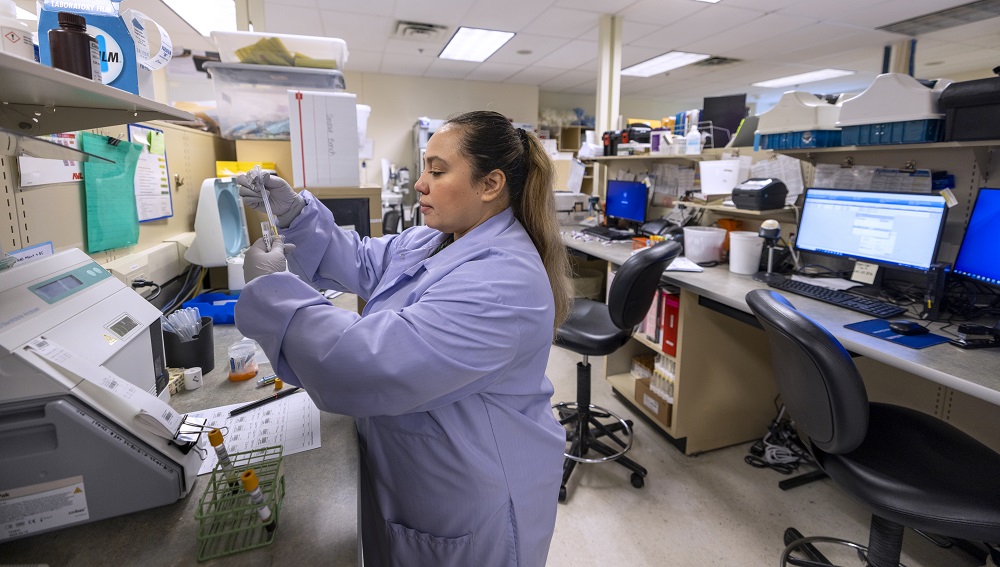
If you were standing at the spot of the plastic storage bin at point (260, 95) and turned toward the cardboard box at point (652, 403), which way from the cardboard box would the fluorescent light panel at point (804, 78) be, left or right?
left

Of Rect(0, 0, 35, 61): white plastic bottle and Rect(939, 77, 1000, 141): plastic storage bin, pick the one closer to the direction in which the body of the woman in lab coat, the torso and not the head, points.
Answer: the white plastic bottle

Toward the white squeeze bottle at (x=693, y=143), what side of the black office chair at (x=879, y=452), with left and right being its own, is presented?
left

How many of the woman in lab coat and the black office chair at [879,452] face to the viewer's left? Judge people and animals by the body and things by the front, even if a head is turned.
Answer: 1

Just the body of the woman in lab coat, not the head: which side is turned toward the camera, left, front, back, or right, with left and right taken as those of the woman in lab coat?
left

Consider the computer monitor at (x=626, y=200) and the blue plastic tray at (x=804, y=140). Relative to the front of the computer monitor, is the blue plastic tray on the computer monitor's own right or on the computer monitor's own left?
on the computer monitor's own left

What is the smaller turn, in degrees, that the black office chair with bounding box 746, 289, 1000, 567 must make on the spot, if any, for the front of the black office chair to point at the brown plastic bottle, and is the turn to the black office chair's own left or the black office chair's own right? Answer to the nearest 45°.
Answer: approximately 180°

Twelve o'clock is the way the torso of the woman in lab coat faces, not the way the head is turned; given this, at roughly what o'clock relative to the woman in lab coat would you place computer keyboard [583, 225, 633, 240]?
The computer keyboard is roughly at 4 o'clock from the woman in lab coat.

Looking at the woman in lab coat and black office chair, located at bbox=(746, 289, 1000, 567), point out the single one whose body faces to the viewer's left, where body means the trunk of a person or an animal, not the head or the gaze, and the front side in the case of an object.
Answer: the woman in lab coat

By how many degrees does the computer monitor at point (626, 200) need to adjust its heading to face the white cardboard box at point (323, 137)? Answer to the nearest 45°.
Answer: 0° — it already faces it

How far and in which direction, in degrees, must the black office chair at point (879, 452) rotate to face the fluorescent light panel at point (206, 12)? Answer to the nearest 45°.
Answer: approximately 135° to its left

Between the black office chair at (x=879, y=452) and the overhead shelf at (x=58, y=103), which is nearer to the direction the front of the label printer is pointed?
the overhead shelf
